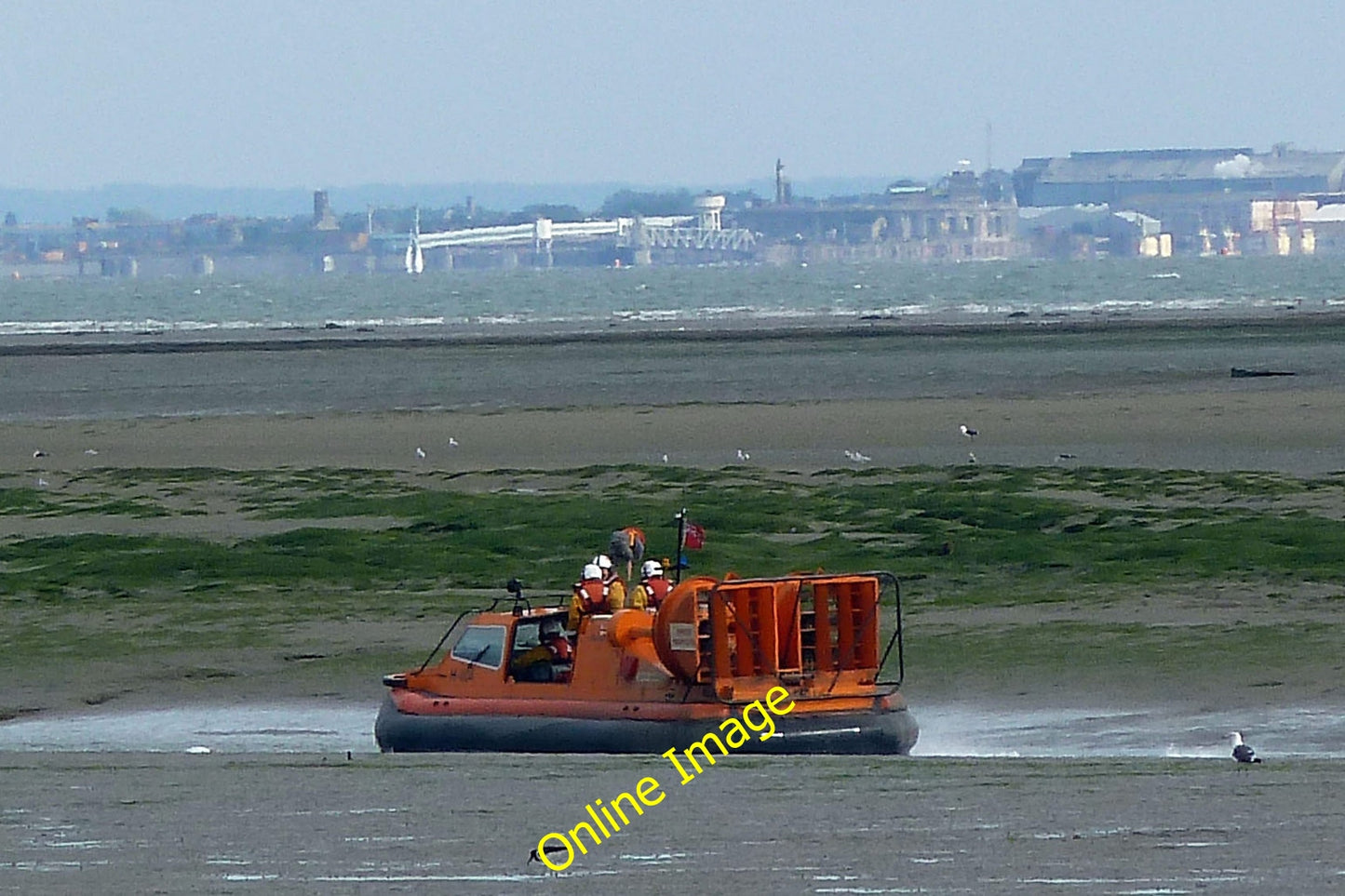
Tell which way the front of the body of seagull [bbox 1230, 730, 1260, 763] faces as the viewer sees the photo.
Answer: to the viewer's left

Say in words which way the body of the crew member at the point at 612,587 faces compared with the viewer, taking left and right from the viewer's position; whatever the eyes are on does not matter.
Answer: facing to the left of the viewer

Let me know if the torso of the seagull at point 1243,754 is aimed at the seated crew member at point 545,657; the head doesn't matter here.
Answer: yes

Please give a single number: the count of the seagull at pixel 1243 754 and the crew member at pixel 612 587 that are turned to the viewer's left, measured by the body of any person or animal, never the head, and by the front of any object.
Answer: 2

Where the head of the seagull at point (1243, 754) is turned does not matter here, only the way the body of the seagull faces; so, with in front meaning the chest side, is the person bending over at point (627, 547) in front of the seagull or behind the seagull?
in front

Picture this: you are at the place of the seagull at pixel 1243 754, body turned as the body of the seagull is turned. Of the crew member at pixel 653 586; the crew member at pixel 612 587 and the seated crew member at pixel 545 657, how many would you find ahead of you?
3

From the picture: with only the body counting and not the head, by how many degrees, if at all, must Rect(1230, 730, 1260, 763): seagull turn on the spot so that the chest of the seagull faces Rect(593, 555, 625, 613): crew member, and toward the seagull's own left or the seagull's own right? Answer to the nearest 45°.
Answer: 0° — it already faces them

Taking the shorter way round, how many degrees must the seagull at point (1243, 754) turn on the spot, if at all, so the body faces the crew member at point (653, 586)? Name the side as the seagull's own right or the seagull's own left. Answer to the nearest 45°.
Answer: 0° — it already faces them

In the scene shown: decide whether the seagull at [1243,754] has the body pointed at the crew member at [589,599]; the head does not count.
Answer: yes

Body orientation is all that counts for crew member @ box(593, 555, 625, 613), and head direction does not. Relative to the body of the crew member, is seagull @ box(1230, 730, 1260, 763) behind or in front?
behind

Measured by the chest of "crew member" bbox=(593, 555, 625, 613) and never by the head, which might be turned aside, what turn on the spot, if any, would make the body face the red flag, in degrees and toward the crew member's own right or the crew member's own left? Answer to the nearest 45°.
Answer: approximately 135° to the crew member's own right
